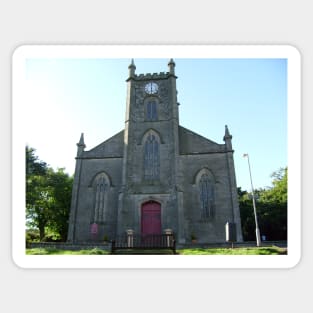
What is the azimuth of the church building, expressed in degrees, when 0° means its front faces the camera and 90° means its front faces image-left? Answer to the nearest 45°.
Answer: approximately 0°
